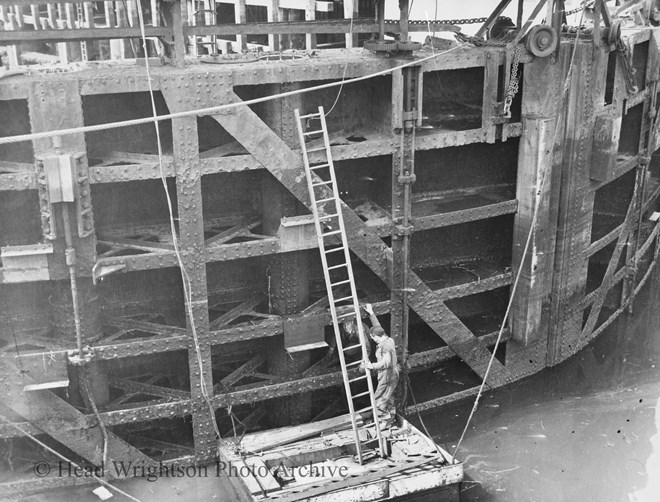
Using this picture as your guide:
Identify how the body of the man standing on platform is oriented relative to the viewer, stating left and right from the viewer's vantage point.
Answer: facing to the left of the viewer

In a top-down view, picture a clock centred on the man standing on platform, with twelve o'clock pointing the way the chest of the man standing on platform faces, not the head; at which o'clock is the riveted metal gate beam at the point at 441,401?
The riveted metal gate beam is roughly at 4 o'clock from the man standing on platform.

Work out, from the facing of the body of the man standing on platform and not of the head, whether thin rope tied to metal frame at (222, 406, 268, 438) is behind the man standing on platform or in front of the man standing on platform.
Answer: in front

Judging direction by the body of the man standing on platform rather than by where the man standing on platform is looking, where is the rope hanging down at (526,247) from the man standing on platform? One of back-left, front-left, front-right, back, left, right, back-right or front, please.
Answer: back-right

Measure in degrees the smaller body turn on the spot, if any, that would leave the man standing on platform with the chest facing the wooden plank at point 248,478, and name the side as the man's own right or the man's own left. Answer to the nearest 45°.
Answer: approximately 45° to the man's own left

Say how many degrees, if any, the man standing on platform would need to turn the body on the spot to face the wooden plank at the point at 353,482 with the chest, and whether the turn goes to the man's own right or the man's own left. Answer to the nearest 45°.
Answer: approximately 90° to the man's own left
